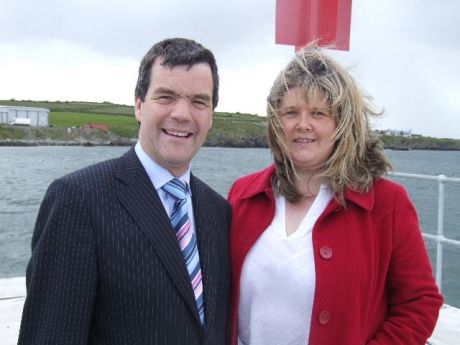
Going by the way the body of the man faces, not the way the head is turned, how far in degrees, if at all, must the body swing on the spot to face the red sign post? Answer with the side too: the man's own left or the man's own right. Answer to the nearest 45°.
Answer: approximately 90° to the man's own left

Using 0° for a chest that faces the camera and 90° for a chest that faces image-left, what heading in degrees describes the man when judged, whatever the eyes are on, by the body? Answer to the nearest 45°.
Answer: approximately 315°

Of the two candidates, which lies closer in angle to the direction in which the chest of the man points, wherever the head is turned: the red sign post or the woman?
the woman

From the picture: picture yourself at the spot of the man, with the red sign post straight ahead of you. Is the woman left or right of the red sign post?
right
